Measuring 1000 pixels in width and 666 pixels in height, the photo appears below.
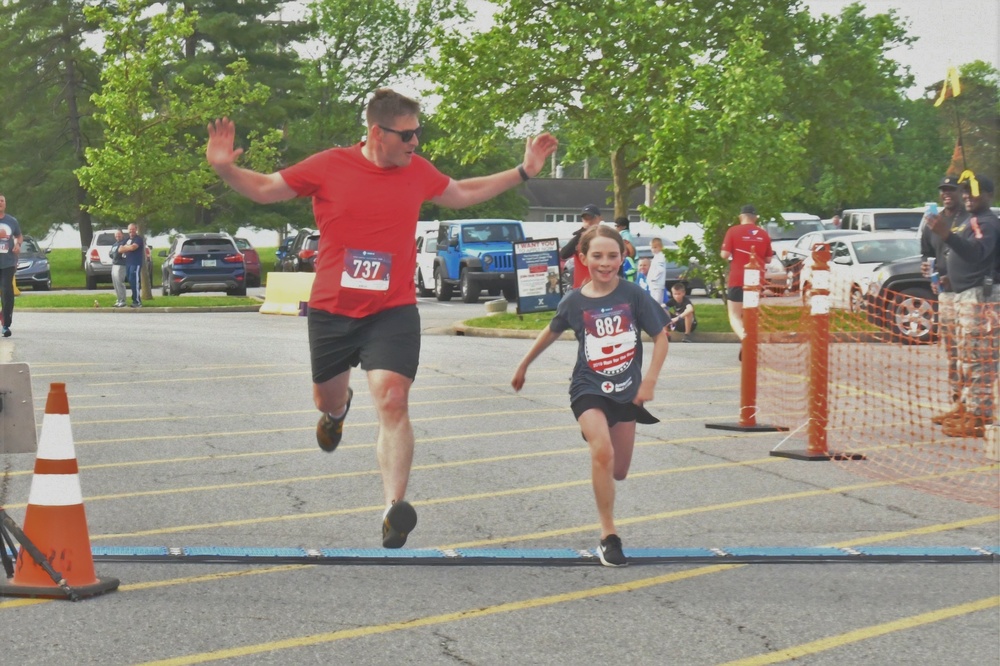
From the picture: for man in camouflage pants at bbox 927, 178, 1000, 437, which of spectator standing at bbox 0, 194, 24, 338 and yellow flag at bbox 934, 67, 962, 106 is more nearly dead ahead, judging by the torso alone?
the spectator standing

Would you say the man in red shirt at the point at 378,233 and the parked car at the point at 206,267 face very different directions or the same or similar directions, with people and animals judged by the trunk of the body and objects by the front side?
very different directions

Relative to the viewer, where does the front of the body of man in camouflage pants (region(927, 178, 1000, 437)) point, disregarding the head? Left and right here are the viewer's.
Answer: facing to the left of the viewer

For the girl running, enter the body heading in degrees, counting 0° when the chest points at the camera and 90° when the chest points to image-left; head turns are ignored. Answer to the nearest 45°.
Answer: approximately 0°

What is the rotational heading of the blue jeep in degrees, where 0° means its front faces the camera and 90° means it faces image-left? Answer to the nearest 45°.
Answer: approximately 315°

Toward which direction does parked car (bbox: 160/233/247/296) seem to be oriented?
away from the camera
